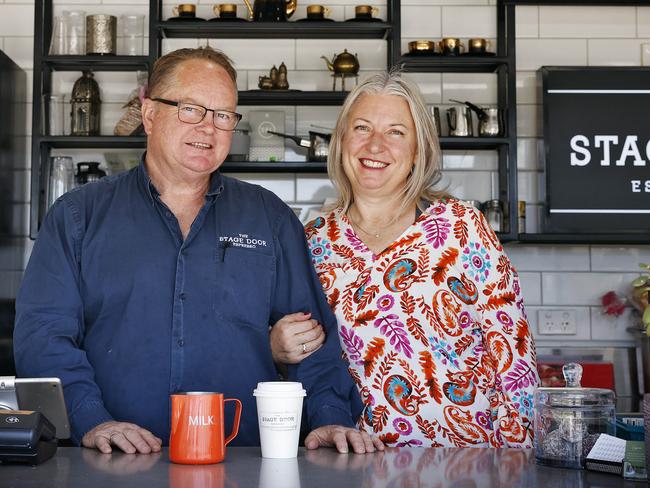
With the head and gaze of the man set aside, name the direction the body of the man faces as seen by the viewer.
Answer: toward the camera

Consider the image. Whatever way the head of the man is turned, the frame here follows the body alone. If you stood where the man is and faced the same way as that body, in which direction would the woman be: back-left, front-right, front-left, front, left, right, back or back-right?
left

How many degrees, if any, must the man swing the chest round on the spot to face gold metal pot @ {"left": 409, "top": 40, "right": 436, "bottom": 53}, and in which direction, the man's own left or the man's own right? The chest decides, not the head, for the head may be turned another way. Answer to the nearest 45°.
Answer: approximately 135° to the man's own left

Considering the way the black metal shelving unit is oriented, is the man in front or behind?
in front

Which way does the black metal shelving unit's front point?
toward the camera

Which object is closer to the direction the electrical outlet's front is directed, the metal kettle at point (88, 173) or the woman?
the woman

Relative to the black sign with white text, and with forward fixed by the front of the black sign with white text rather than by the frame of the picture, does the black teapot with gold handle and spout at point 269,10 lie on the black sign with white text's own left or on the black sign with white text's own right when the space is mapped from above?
on the black sign with white text's own right

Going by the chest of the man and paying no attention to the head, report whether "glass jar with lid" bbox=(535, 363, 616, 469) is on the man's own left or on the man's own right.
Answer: on the man's own left

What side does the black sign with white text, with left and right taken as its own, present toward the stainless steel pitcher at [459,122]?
right
